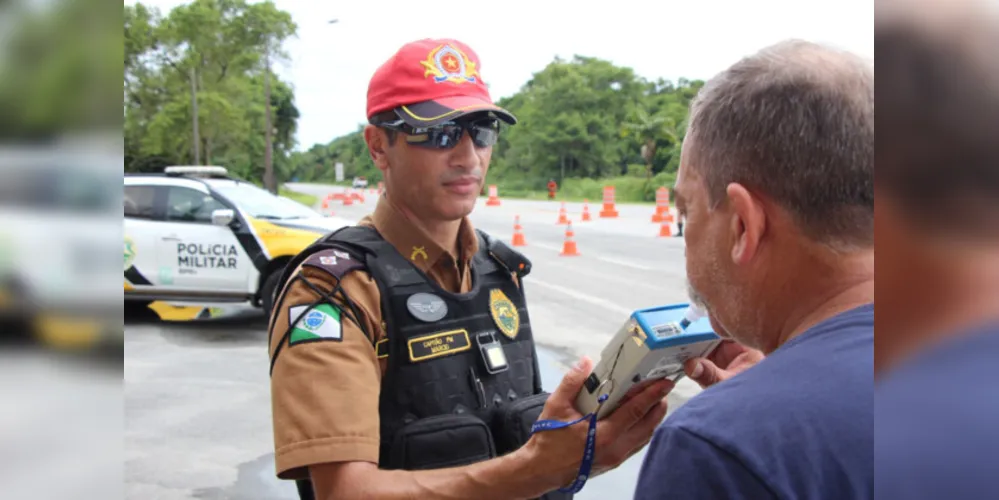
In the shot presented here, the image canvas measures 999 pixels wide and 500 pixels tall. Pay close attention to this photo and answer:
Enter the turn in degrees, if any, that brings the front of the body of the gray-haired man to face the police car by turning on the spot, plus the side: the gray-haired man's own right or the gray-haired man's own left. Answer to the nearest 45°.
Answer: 0° — they already face it

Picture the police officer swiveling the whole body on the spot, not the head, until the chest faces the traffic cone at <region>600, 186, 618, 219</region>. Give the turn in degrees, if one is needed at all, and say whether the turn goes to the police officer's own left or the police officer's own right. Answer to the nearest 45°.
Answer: approximately 135° to the police officer's own left

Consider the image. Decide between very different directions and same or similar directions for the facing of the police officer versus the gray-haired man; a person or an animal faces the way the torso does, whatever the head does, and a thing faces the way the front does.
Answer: very different directions

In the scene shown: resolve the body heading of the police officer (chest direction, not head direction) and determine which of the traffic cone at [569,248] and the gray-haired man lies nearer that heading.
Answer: the gray-haired man

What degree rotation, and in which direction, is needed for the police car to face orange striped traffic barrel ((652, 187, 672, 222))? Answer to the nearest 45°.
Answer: approximately 90° to its left

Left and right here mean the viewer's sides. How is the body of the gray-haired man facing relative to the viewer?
facing away from the viewer and to the left of the viewer
